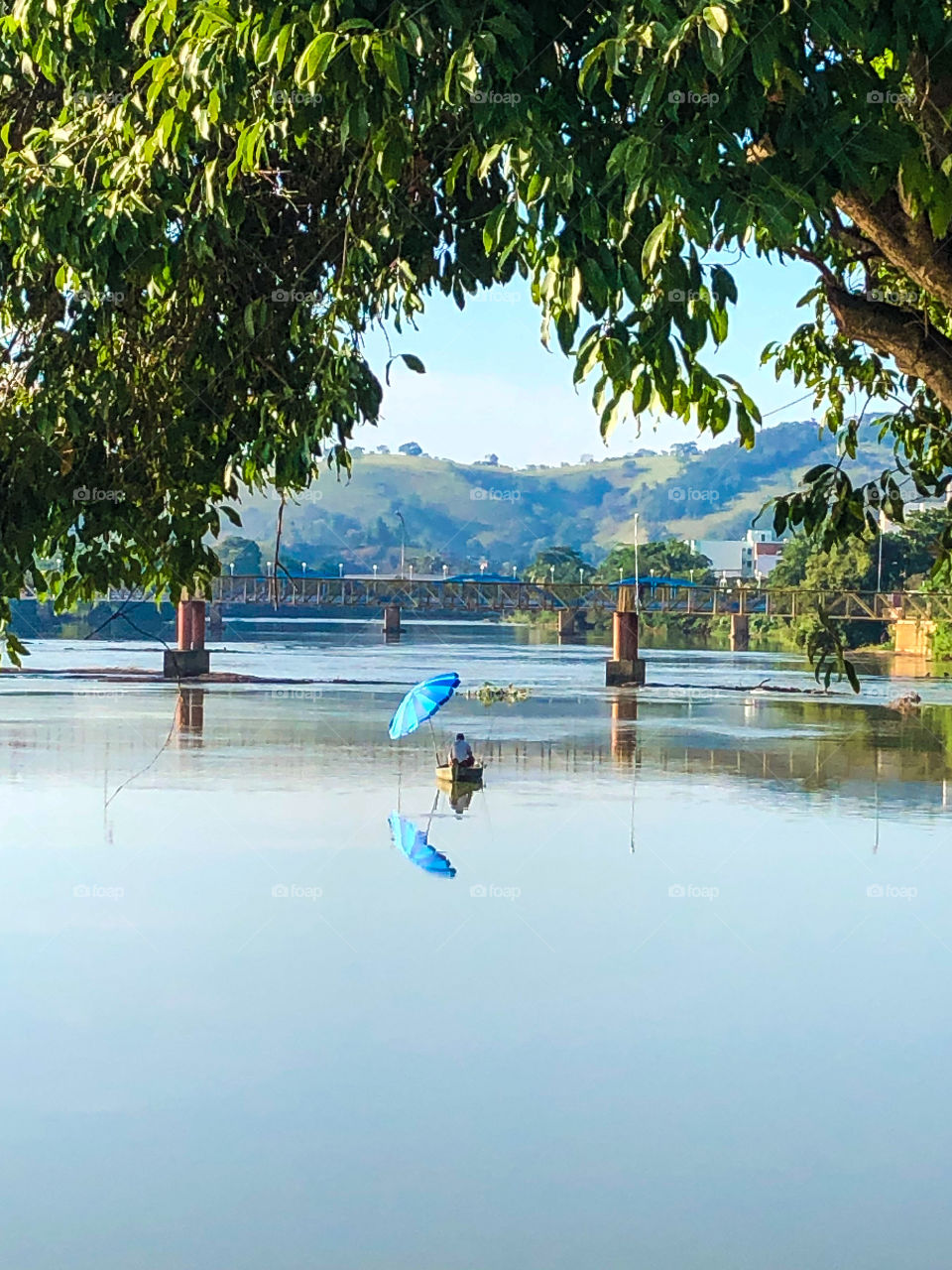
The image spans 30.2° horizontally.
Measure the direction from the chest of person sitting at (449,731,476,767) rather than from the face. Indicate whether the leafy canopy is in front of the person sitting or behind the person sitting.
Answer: behind

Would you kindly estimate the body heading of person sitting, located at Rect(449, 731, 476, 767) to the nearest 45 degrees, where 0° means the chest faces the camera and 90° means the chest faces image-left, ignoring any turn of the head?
approximately 180°
